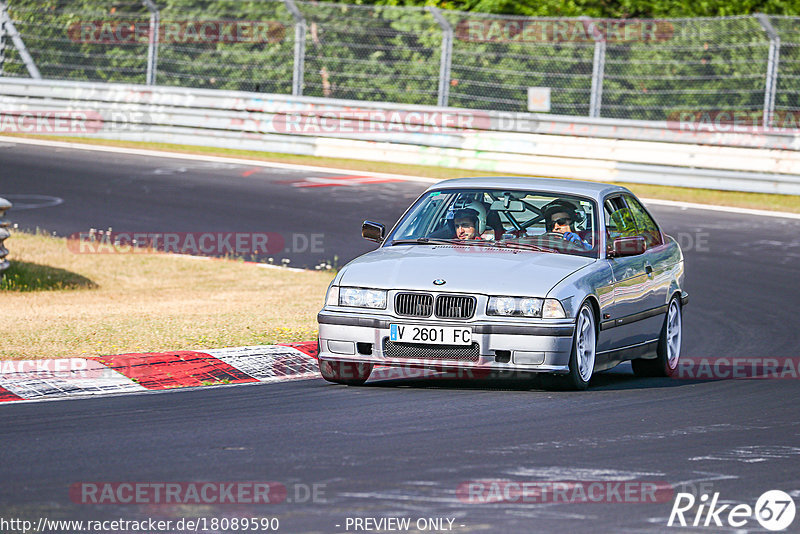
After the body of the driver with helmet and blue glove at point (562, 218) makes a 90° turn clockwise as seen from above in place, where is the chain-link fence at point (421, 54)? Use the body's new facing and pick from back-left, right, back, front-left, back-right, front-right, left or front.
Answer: front-right

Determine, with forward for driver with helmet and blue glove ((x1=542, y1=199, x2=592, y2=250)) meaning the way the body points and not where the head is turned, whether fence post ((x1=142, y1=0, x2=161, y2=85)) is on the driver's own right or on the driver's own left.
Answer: on the driver's own right

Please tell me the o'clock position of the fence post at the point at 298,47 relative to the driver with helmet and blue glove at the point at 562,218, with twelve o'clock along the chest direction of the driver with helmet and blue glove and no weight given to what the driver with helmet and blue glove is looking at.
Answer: The fence post is roughly at 4 o'clock from the driver with helmet and blue glove.

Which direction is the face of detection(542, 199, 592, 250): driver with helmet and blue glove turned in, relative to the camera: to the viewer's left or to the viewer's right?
to the viewer's left

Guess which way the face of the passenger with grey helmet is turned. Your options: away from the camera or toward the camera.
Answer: toward the camera

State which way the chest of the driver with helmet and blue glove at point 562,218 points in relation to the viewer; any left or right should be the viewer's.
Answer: facing the viewer and to the left of the viewer

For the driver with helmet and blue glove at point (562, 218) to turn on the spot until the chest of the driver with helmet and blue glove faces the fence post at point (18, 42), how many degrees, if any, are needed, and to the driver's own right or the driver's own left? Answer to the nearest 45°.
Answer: approximately 90° to the driver's own right

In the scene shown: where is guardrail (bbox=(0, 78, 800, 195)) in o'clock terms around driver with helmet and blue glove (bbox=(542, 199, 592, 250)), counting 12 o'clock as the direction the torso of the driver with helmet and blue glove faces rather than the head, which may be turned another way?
The guardrail is roughly at 4 o'clock from the driver with helmet and blue glove.

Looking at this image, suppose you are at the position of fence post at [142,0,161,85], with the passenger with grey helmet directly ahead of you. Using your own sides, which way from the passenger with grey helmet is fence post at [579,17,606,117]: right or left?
left

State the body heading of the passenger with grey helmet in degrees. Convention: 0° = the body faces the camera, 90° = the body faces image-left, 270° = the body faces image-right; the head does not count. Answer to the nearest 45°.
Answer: approximately 45°

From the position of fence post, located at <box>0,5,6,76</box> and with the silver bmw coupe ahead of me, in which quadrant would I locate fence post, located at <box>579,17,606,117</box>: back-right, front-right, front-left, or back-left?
front-left
